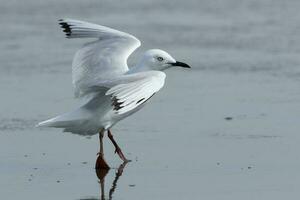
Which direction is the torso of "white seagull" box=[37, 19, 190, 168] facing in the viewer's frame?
to the viewer's right
